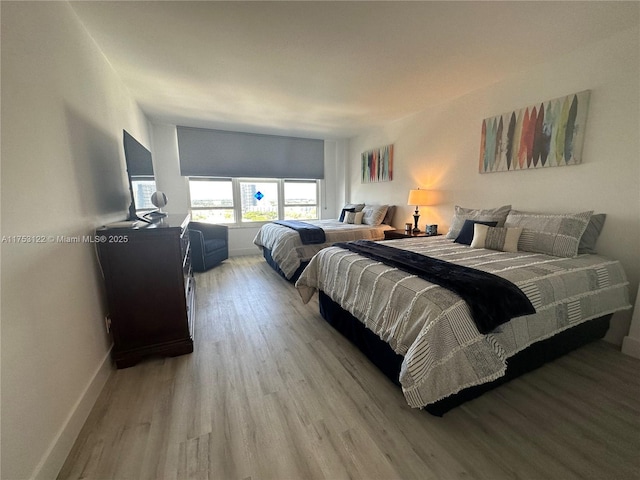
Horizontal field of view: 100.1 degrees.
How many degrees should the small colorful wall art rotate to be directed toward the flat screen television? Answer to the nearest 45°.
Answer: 0° — it already faces it

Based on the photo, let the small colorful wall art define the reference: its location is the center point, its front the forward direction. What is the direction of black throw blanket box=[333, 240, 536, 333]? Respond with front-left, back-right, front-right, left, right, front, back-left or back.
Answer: front-left

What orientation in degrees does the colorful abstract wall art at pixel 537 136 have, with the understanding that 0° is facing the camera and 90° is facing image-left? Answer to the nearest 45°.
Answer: approximately 45°

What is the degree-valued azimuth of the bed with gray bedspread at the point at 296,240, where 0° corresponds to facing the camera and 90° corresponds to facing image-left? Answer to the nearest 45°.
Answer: approximately 45°

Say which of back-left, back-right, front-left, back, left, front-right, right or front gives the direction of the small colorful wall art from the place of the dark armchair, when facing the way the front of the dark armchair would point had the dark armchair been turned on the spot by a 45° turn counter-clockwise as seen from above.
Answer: front

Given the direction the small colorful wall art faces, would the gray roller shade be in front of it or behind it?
in front

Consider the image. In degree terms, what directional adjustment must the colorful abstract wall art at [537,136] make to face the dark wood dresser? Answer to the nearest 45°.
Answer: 0° — it already faces it

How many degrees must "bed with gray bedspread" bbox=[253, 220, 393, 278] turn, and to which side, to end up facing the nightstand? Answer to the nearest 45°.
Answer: approximately 135° to its left

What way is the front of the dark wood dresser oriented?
to the viewer's right

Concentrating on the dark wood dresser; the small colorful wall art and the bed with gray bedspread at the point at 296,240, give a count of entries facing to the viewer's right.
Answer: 1

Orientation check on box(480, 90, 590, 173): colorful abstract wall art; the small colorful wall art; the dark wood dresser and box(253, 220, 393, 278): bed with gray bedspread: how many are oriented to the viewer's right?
1

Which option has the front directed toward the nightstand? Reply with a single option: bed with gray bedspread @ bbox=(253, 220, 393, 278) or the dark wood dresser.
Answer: the dark wood dresser

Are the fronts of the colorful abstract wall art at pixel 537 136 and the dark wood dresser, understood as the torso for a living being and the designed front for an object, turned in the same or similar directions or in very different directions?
very different directions
